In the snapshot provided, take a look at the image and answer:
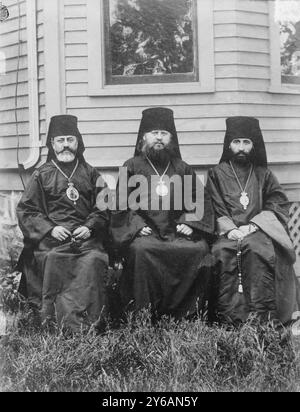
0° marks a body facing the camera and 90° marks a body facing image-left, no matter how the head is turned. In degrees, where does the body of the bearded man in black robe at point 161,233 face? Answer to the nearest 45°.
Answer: approximately 0°

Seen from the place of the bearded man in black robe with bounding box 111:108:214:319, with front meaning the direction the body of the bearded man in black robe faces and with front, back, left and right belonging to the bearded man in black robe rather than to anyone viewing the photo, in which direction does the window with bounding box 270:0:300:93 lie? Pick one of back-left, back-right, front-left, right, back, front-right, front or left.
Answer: back-left
